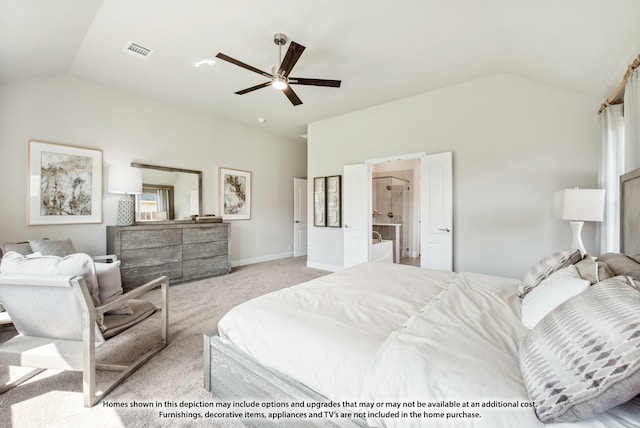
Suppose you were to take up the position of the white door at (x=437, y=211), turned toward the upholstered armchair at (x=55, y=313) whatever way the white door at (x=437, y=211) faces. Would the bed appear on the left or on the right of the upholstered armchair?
left

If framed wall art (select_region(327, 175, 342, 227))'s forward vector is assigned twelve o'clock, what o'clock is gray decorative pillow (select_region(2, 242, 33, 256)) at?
The gray decorative pillow is roughly at 12 o'clock from the framed wall art.

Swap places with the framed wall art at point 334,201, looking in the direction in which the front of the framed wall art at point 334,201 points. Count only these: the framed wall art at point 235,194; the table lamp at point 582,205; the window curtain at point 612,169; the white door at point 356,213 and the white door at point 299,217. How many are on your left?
3

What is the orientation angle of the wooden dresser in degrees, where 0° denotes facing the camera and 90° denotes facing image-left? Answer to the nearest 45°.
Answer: approximately 315°

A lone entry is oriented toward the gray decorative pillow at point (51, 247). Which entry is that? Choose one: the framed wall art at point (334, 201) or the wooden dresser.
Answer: the framed wall art

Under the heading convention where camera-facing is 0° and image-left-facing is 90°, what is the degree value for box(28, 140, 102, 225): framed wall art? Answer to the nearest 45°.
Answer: approximately 315°
